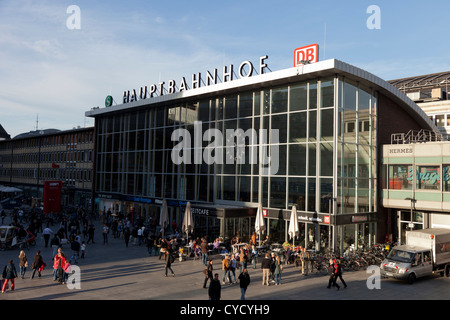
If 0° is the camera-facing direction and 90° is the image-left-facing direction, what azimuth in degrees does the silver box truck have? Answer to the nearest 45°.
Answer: approximately 45°

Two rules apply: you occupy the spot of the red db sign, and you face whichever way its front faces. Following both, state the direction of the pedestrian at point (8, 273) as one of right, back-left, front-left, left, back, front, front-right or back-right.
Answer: front

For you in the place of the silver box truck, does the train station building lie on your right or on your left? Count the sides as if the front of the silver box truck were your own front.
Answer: on your right

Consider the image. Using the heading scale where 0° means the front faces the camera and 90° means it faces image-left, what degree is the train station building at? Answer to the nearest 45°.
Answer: approximately 45°

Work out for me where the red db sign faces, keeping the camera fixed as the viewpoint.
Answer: facing the viewer and to the left of the viewer

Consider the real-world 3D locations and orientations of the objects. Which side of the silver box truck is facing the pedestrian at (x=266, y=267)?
front
